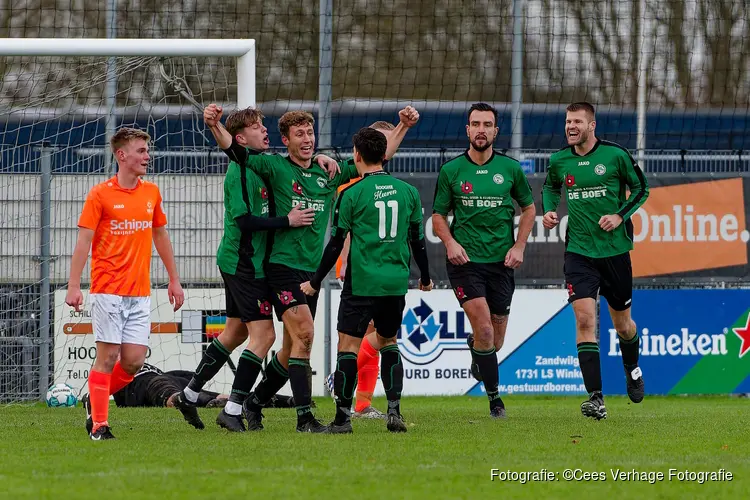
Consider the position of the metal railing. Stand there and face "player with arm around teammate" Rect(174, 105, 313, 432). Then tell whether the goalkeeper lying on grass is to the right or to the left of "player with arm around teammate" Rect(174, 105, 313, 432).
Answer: right

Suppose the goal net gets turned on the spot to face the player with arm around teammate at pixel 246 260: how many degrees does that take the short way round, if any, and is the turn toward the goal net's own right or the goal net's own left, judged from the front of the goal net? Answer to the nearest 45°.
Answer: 0° — it already faces them

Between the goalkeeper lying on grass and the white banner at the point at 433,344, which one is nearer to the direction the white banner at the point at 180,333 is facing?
the goalkeeper lying on grass

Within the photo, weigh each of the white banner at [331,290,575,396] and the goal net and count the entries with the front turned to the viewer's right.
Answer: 0

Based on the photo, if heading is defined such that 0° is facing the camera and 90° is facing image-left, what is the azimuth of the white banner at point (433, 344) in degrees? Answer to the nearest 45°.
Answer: approximately 0°

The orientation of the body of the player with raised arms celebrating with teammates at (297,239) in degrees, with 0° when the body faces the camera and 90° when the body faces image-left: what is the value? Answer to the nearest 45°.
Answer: approximately 315°
